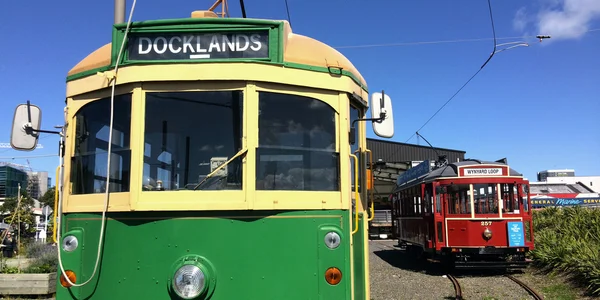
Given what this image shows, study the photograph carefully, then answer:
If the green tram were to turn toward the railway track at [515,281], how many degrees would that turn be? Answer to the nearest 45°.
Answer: approximately 135° to its left

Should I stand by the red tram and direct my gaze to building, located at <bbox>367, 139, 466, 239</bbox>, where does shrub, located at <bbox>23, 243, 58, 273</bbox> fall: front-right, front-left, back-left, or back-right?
back-left

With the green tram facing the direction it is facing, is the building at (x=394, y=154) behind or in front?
behind

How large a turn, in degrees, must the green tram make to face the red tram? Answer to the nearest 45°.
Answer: approximately 135° to its left

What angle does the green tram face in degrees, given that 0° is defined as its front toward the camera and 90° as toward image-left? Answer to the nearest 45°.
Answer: approximately 0°

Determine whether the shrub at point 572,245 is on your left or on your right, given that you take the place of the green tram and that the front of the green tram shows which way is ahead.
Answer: on your left

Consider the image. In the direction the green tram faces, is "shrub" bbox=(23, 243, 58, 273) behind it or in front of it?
behind
